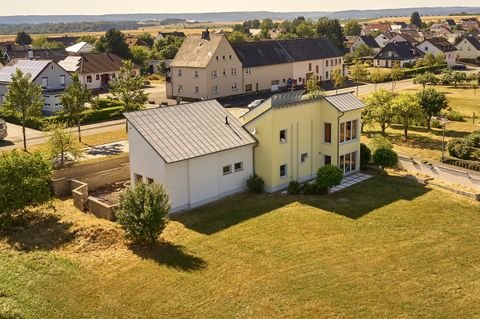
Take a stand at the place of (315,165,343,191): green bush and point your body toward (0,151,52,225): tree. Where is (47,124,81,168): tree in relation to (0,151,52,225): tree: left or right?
right

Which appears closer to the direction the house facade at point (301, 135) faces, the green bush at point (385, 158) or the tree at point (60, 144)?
the green bush

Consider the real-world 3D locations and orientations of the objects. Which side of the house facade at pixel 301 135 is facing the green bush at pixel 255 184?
right

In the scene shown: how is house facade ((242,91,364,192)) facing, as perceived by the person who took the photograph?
facing the viewer and to the right of the viewer

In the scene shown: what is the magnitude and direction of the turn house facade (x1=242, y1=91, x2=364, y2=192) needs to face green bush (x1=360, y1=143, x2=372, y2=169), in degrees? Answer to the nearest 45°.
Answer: approximately 90° to its left

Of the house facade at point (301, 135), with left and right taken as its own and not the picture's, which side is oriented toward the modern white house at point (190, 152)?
right

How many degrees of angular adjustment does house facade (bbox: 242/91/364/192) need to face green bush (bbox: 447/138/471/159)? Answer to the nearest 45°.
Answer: approximately 90° to its left

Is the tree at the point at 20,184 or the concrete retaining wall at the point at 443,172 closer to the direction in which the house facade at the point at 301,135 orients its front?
the concrete retaining wall

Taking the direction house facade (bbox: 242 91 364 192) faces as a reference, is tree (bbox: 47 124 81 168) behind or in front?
behind
